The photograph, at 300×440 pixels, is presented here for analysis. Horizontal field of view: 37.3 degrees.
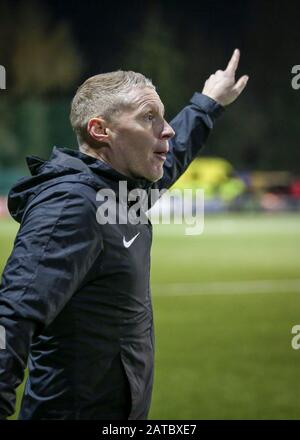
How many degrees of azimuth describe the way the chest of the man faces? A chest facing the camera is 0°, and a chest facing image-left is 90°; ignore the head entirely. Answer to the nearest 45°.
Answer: approximately 270°
